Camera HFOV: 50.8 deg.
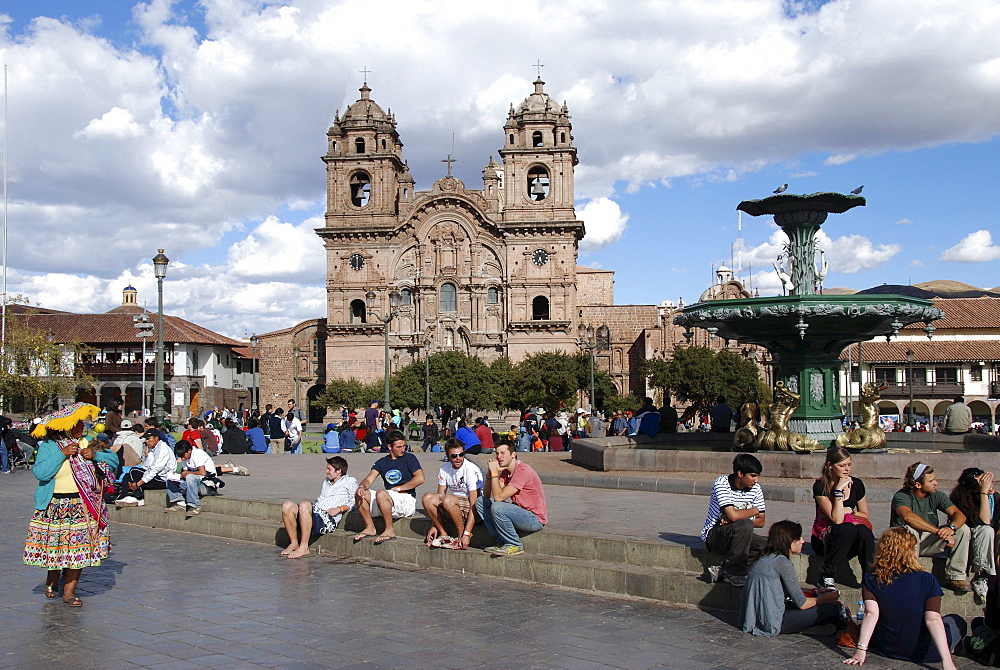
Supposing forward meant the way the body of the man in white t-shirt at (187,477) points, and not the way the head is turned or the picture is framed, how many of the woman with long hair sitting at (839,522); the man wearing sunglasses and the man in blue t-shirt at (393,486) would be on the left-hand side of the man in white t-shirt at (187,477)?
3

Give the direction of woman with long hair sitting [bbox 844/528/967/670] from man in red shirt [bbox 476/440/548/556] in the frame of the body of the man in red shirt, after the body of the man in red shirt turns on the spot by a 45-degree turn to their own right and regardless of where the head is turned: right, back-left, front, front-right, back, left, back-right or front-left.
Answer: back-left

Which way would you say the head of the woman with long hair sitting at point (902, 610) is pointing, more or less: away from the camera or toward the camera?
away from the camera

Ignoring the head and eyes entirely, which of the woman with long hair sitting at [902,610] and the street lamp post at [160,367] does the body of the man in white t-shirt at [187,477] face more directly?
the woman with long hair sitting

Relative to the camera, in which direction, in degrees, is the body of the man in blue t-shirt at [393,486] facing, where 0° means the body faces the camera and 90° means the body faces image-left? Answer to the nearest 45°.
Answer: approximately 45°

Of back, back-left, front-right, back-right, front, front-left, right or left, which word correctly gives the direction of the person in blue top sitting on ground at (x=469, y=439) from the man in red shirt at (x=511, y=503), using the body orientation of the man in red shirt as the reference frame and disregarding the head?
back-right

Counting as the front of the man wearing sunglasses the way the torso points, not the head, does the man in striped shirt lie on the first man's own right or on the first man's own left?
on the first man's own left

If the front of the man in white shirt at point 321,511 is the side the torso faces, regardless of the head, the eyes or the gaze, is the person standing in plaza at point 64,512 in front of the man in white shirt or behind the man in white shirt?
in front

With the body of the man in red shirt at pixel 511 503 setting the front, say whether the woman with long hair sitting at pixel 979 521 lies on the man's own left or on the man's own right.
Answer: on the man's own left

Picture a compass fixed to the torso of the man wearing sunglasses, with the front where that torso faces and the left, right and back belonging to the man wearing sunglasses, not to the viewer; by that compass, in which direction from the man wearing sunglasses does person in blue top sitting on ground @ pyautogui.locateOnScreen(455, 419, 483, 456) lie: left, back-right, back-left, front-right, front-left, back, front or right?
back-right
